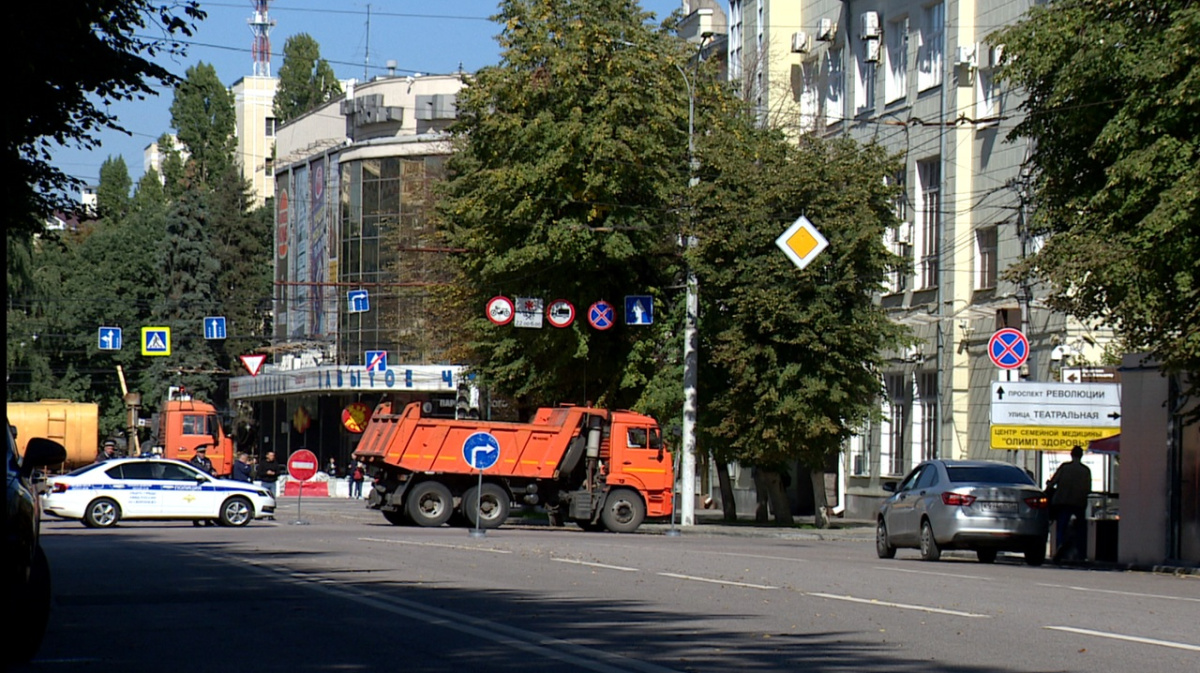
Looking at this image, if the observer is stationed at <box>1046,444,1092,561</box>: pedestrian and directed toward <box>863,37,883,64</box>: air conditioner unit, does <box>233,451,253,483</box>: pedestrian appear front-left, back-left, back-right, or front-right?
front-left

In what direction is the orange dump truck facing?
to the viewer's right

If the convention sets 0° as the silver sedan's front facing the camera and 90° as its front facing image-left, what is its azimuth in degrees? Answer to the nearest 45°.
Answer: approximately 135°

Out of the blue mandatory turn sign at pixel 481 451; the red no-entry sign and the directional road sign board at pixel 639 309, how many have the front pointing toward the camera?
3

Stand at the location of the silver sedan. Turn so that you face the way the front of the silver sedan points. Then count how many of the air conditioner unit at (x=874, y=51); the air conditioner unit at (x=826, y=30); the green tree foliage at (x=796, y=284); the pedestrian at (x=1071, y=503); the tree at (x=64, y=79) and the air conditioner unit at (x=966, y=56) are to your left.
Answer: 1

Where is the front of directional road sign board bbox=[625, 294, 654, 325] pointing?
toward the camera

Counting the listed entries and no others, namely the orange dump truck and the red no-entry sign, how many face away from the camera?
0

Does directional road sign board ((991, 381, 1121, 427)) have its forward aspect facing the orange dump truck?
no

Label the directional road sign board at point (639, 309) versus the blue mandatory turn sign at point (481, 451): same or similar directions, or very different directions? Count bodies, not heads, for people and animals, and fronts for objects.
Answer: same or similar directions

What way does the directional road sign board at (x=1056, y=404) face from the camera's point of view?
toward the camera

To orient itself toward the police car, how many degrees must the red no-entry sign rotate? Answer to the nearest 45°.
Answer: approximately 45° to its right

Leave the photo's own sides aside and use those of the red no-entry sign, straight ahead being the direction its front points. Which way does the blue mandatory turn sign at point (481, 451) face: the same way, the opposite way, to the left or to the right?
the same way

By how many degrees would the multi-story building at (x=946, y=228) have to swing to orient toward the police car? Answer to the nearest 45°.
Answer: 0° — it already faces it

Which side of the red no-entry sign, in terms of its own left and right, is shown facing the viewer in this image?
front
